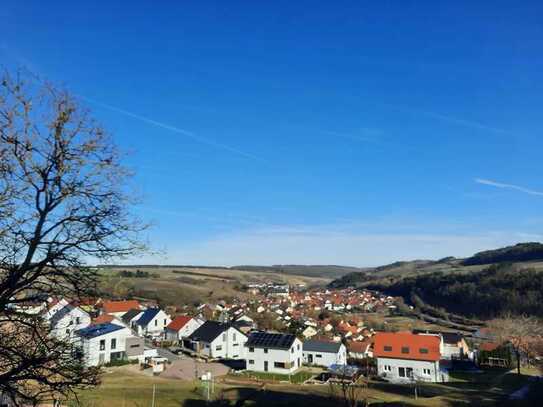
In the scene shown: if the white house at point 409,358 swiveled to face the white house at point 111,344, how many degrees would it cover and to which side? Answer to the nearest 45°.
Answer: approximately 90° to its right

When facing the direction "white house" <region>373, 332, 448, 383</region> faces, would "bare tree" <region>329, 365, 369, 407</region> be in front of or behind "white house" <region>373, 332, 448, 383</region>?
in front

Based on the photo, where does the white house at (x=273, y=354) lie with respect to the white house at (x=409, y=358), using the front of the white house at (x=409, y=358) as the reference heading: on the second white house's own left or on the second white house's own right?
on the second white house's own right

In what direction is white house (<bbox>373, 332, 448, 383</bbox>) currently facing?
toward the camera
